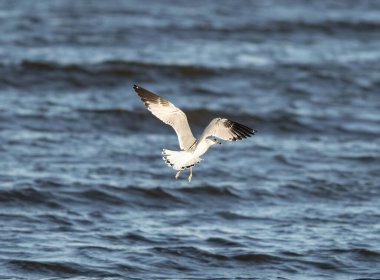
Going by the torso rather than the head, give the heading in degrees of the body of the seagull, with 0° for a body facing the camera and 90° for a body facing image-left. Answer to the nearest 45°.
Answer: approximately 225°
